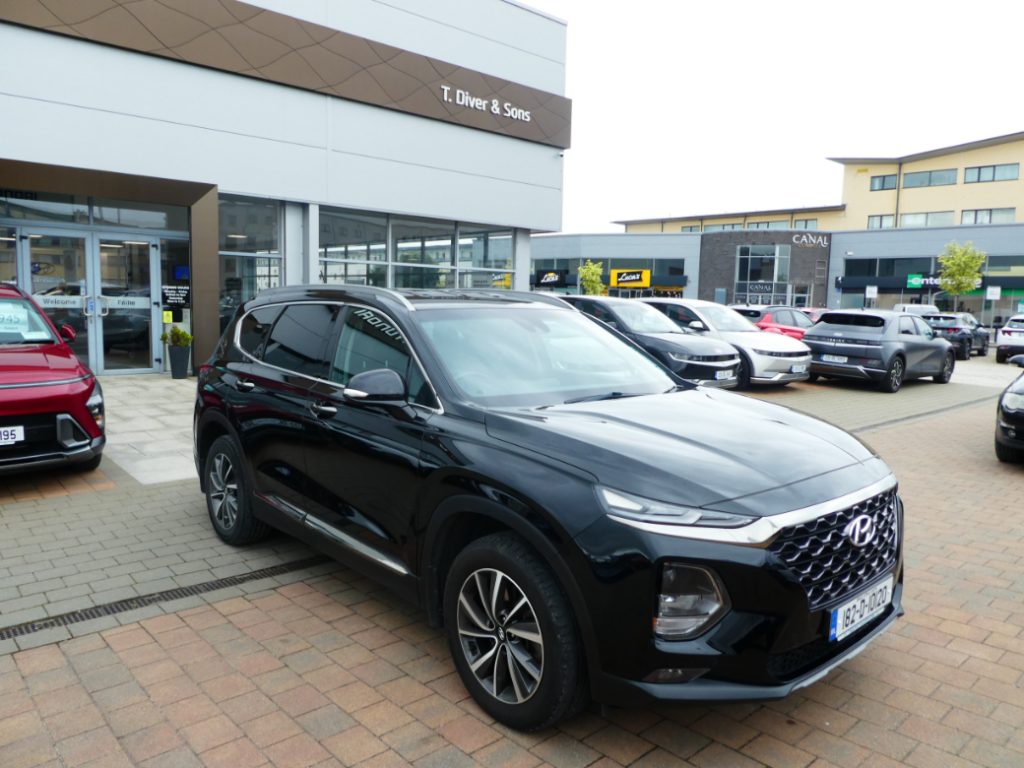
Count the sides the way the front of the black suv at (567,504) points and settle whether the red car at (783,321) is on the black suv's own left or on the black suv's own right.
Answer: on the black suv's own left

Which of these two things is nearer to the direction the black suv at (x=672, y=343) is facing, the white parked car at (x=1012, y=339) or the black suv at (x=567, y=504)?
the black suv

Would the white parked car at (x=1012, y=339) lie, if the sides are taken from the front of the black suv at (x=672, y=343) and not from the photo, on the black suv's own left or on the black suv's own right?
on the black suv's own left

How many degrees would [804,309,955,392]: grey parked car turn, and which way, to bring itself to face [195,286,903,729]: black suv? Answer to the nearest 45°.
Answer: approximately 135° to its right

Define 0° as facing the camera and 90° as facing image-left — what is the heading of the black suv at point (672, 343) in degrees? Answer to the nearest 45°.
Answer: approximately 315°

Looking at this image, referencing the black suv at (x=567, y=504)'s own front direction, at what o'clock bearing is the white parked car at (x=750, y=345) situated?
The white parked car is roughly at 8 o'clock from the black suv.

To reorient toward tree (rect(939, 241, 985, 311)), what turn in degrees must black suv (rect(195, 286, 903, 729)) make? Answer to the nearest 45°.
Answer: approximately 90° to its left

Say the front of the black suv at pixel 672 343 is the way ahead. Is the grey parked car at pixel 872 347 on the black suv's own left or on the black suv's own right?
on the black suv's own left

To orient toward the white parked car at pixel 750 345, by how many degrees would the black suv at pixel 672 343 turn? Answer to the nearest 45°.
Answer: approximately 90° to its left

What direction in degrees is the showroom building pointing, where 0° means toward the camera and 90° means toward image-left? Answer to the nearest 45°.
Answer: approximately 315°

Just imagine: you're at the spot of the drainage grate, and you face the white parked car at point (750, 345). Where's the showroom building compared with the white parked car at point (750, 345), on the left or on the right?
left

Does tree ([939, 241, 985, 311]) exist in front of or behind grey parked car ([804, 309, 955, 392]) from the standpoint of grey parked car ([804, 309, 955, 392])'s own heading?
in front
